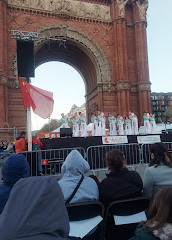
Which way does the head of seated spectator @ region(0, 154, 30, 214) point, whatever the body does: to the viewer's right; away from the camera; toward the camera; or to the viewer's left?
away from the camera

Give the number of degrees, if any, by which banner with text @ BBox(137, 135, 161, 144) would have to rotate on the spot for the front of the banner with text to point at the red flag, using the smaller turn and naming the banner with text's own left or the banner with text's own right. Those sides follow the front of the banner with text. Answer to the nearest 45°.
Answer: approximately 45° to the banner with text's own right

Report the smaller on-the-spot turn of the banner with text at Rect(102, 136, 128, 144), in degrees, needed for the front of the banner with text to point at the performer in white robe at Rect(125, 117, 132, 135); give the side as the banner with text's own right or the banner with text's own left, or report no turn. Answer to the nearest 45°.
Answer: approximately 180°

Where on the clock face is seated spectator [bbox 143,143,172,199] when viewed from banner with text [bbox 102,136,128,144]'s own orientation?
The seated spectator is roughly at 12 o'clock from the banner with text.

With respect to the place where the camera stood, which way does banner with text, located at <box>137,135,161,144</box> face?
facing the viewer

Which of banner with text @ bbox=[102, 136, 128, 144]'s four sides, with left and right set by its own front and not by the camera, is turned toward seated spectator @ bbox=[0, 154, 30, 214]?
front

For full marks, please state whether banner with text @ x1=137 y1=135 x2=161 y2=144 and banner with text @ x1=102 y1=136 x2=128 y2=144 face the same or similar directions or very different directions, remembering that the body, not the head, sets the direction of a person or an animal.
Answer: same or similar directions

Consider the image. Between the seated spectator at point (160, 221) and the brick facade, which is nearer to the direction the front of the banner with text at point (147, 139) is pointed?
the seated spectator

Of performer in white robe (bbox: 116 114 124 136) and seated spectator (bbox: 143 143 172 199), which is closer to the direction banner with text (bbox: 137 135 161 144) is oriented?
the seated spectator

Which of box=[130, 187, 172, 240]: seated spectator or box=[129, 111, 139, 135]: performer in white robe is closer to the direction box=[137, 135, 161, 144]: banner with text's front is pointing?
the seated spectator

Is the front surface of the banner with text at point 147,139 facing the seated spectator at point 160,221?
yes

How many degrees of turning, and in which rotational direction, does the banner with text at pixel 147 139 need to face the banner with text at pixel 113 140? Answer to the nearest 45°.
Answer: approximately 45° to its right

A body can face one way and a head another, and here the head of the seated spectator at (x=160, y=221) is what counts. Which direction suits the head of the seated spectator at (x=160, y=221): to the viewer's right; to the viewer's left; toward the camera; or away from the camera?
away from the camera

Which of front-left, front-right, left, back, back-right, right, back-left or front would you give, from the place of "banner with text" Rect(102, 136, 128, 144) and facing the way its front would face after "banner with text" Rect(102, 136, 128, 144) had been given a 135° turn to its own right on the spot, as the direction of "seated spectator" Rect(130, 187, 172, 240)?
back-left

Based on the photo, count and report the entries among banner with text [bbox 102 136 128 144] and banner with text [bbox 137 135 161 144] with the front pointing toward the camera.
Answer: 2

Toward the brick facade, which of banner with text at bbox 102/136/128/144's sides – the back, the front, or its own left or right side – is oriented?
back

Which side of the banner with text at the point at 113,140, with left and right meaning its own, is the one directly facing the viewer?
front

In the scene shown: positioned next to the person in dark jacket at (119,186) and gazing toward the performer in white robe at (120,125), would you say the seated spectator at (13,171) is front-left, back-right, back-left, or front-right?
back-left
